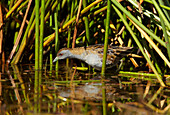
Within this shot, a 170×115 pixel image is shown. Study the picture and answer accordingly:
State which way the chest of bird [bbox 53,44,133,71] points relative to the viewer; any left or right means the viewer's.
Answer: facing to the left of the viewer
